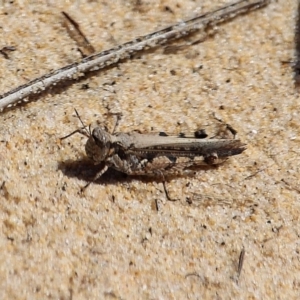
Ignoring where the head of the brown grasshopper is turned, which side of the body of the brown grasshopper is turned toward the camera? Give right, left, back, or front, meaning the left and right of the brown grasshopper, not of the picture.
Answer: left
